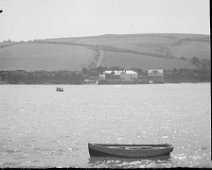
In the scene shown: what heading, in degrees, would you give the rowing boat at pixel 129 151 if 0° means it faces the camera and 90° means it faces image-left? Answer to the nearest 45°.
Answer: approximately 90°
